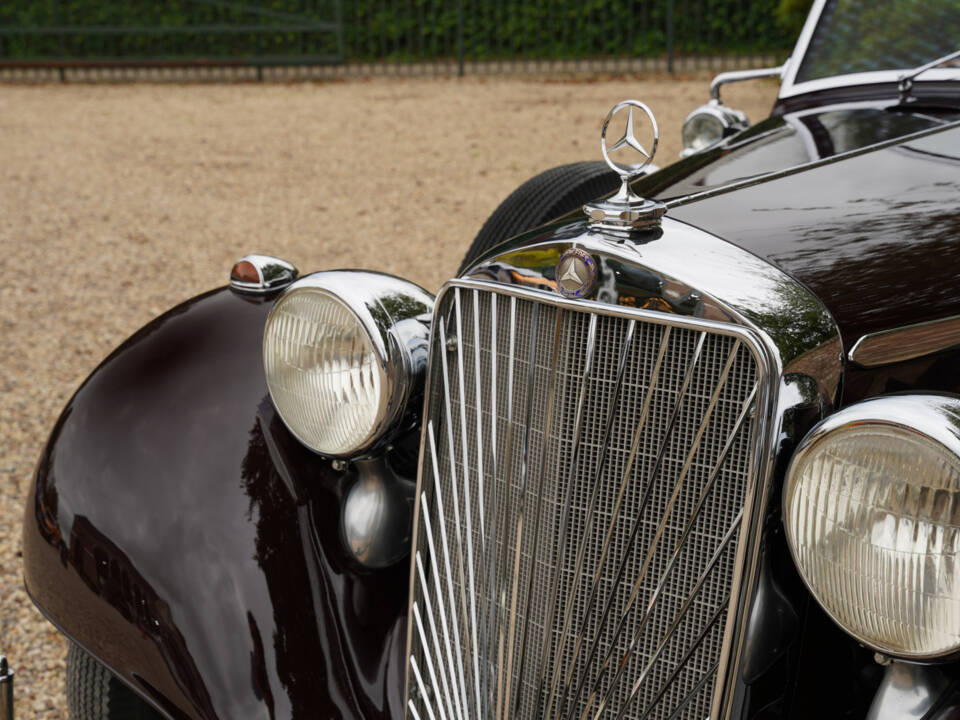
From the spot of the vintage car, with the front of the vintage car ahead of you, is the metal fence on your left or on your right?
on your right

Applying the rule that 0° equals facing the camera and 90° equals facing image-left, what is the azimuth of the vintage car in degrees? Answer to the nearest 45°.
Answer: approximately 45°
